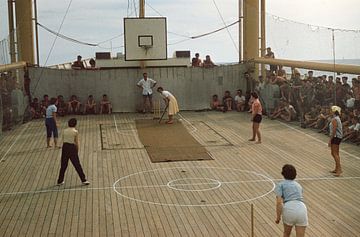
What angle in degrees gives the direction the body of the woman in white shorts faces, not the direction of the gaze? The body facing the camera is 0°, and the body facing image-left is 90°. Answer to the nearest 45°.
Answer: approximately 135°

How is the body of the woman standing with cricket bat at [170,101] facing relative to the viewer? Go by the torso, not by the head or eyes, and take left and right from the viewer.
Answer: facing to the left of the viewer

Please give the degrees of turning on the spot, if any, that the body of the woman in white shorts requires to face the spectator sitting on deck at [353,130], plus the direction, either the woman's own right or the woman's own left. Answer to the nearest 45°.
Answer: approximately 45° to the woman's own right

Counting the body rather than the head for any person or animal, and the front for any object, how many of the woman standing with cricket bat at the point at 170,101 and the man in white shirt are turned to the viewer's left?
1

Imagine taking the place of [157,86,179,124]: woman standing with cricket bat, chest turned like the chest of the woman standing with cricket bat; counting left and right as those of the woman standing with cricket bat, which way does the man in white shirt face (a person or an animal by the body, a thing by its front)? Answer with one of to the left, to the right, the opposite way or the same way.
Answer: to the left

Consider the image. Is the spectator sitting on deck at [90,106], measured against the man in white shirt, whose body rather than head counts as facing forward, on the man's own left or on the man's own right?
on the man's own right

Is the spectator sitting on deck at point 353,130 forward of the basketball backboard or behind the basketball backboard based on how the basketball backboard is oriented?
forward

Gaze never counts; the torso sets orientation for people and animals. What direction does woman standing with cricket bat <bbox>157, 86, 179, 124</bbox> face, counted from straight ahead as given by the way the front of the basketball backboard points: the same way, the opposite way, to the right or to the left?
to the right
